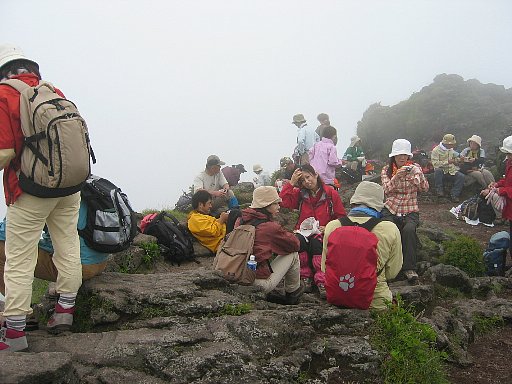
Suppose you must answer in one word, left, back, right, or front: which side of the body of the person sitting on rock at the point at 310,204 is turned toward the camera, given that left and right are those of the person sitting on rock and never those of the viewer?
front

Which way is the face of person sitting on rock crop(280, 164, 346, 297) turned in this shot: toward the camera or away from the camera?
toward the camera

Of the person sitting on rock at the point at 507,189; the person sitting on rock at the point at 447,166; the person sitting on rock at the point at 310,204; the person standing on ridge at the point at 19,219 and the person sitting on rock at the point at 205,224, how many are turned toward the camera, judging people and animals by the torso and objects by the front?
2

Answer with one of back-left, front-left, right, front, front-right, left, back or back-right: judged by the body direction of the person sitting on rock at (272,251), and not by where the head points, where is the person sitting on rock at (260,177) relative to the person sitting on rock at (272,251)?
left

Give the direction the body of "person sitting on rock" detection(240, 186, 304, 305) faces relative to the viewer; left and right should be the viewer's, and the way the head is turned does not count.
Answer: facing to the right of the viewer

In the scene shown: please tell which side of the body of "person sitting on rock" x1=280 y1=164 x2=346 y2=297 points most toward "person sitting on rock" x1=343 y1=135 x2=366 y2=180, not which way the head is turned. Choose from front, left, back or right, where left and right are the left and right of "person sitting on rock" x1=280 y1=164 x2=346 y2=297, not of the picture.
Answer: back

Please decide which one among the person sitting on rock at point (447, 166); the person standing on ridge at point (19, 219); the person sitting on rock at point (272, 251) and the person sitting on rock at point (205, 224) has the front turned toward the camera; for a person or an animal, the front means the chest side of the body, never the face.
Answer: the person sitting on rock at point (447, 166)

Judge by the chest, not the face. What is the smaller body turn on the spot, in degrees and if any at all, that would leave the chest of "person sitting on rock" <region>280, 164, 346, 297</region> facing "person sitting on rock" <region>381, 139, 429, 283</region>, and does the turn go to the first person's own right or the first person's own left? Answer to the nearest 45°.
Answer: approximately 90° to the first person's own left

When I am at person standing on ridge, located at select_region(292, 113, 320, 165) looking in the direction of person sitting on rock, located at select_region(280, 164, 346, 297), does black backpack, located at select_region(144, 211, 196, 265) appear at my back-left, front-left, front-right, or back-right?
front-right

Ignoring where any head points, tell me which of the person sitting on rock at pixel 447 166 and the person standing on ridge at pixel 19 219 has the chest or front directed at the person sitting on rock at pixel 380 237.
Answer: the person sitting on rock at pixel 447 166

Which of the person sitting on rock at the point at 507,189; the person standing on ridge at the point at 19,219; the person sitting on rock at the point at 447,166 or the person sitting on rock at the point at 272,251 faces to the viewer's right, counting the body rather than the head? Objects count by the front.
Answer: the person sitting on rock at the point at 272,251

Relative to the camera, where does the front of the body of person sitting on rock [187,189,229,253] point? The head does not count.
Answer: to the viewer's right

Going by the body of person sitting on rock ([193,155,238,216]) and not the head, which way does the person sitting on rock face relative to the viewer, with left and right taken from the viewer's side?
facing the viewer and to the right of the viewer

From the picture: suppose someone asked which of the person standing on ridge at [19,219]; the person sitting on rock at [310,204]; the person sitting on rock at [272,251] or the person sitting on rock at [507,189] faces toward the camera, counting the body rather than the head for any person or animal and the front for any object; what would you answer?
the person sitting on rock at [310,204]

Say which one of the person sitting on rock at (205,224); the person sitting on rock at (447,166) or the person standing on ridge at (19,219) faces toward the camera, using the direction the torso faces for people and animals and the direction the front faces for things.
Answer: the person sitting on rock at (447,166)
